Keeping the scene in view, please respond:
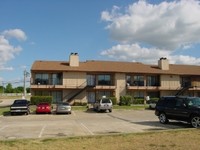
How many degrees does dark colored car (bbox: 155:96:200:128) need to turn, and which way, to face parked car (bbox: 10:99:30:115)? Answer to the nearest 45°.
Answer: approximately 180°

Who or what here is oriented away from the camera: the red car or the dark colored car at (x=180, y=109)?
the red car

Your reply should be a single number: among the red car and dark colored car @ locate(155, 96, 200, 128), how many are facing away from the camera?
1

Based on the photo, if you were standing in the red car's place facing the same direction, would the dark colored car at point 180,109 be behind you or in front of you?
behind

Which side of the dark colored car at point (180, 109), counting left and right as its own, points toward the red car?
back

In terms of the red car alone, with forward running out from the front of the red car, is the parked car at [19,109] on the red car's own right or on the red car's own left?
on the red car's own left

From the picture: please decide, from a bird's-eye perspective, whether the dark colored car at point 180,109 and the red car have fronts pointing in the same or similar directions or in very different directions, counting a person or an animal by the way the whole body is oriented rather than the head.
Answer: very different directions

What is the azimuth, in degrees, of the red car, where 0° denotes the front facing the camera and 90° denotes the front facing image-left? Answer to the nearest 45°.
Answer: approximately 180°
